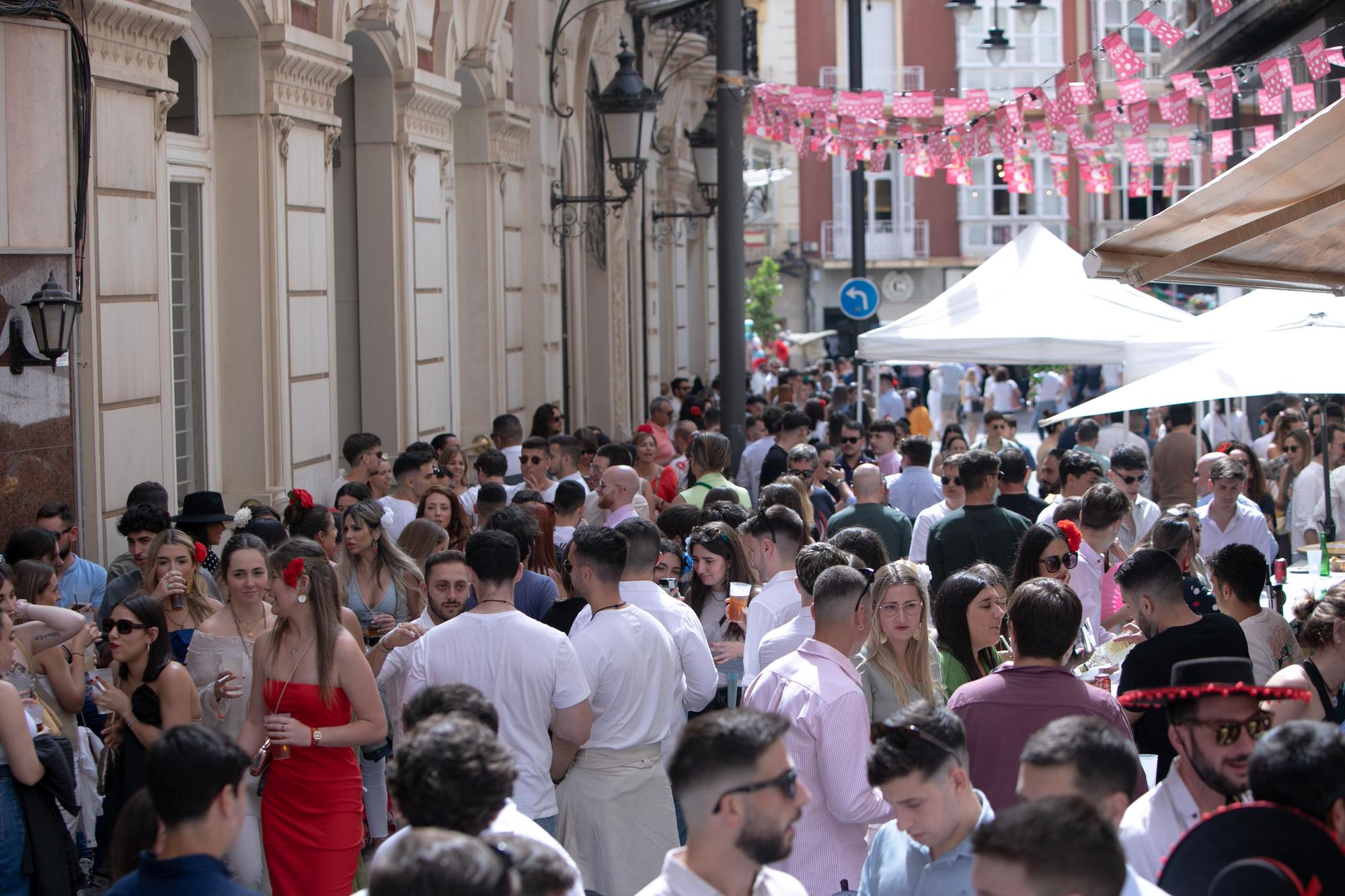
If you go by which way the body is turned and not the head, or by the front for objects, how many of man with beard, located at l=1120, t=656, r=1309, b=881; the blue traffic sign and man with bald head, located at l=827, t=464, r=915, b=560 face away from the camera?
1

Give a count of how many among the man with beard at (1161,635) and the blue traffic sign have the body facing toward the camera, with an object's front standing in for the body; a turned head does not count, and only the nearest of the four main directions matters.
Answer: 1

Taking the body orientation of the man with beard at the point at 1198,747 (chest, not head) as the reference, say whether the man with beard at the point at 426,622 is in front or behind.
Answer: behind

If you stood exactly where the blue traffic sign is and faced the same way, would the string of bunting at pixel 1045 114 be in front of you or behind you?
in front

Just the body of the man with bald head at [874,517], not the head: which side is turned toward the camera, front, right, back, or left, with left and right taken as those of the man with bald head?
back

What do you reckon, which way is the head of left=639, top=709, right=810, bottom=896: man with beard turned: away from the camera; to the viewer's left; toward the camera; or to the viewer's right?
to the viewer's right

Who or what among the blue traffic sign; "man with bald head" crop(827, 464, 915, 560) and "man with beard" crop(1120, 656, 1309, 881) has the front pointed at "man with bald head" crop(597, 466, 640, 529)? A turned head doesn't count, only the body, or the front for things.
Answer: the blue traffic sign

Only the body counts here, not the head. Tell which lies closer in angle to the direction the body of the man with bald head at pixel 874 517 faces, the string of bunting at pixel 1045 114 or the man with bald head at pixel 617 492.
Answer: the string of bunting

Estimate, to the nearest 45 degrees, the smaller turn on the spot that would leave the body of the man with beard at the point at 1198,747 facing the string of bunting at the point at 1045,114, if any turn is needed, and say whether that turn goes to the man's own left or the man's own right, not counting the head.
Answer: approximately 135° to the man's own left

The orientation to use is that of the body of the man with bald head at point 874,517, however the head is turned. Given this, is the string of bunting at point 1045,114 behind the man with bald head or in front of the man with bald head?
in front

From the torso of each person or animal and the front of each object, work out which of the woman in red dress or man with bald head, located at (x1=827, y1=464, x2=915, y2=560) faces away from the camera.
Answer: the man with bald head

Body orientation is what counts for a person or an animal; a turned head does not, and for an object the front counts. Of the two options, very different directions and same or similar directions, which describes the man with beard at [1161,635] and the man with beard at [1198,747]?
very different directions

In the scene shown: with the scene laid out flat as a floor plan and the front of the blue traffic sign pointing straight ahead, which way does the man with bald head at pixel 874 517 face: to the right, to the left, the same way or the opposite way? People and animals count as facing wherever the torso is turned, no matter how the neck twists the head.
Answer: the opposite way
